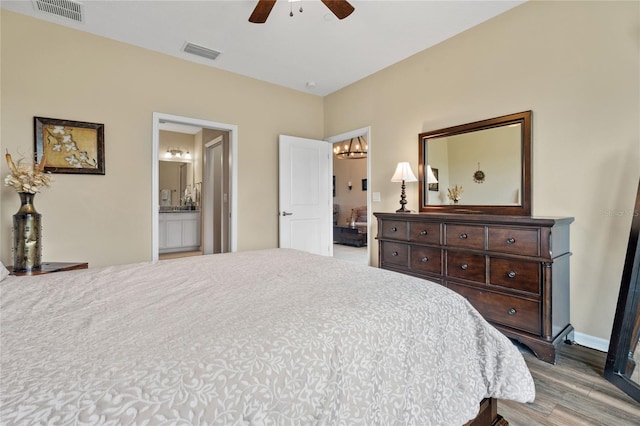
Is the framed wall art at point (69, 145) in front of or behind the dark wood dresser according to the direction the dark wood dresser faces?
in front

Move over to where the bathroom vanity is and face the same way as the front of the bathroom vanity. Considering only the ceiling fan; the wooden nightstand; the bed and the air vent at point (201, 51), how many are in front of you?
4

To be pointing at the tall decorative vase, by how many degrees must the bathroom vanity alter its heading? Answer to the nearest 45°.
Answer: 0° — it already faces it

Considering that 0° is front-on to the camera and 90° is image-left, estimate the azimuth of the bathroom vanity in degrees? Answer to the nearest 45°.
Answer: approximately 0°

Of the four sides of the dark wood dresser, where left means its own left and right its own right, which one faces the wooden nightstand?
front

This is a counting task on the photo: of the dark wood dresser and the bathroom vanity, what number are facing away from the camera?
0

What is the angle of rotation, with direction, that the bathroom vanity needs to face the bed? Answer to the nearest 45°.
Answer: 0° — it already faces it

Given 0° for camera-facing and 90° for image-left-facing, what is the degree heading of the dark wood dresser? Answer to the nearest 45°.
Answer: approximately 45°

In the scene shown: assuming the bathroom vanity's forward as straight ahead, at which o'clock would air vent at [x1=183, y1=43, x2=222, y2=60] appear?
The air vent is roughly at 12 o'clock from the bathroom vanity.

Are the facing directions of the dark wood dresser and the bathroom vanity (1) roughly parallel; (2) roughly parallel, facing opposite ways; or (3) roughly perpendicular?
roughly perpendicular
